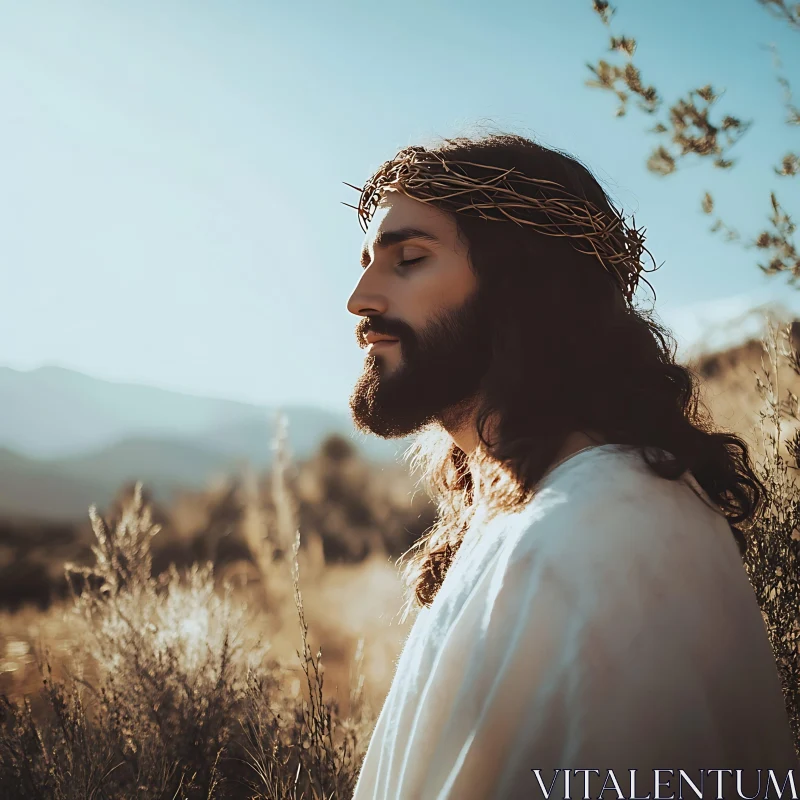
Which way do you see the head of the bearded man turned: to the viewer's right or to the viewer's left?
to the viewer's left

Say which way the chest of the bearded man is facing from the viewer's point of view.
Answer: to the viewer's left
